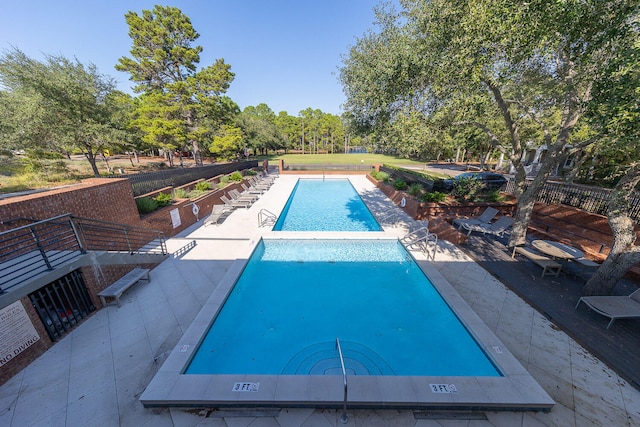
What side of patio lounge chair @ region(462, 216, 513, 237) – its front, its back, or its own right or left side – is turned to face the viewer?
left

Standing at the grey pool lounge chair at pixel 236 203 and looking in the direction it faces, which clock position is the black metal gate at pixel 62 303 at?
The black metal gate is roughly at 4 o'clock from the grey pool lounge chair.

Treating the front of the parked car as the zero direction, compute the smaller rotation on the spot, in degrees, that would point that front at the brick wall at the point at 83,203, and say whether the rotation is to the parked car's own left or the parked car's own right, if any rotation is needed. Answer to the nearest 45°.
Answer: approximately 45° to the parked car's own left

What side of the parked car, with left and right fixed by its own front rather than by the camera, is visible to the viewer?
left

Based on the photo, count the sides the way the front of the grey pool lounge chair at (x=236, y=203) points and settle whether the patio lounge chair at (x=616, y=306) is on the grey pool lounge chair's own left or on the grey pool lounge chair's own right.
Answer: on the grey pool lounge chair's own right

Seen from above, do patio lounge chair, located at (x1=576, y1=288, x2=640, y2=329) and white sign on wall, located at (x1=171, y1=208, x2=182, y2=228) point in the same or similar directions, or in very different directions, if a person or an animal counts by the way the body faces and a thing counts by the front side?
very different directions

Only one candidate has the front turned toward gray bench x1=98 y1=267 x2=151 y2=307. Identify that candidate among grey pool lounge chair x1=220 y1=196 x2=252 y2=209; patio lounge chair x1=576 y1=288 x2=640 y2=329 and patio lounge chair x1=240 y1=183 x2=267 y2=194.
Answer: patio lounge chair x1=576 y1=288 x2=640 y2=329

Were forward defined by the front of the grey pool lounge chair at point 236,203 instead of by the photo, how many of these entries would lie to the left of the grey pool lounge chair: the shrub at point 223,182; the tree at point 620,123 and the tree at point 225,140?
2

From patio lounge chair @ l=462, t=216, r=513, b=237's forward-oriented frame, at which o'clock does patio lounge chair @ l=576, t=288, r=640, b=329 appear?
patio lounge chair @ l=576, t=288, r=640, b=329 is roughly at 8 o'clock from patio lounge chair @ l=462, t=216, r=513, b=237.

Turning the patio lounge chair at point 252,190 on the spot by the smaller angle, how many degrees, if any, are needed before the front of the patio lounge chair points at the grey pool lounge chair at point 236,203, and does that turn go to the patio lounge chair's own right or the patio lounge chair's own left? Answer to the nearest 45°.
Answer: approximately 90° to the patio lounge chair's own right

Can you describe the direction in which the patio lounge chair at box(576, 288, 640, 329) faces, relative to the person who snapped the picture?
facing the viewer and to the left of the viewer

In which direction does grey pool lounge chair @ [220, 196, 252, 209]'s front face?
to the viewer's right

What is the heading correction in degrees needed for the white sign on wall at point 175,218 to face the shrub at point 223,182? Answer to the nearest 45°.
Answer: approximately 90° to its left

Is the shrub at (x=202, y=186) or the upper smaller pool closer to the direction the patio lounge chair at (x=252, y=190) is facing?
the upper smaller pool

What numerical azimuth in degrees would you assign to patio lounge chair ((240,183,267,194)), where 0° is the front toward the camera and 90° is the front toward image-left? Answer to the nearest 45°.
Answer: approximately 270°

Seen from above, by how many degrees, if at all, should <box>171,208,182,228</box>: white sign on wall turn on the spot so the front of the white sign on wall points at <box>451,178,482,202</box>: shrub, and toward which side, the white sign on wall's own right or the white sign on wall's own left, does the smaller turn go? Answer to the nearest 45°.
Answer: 0° — it already faces it
